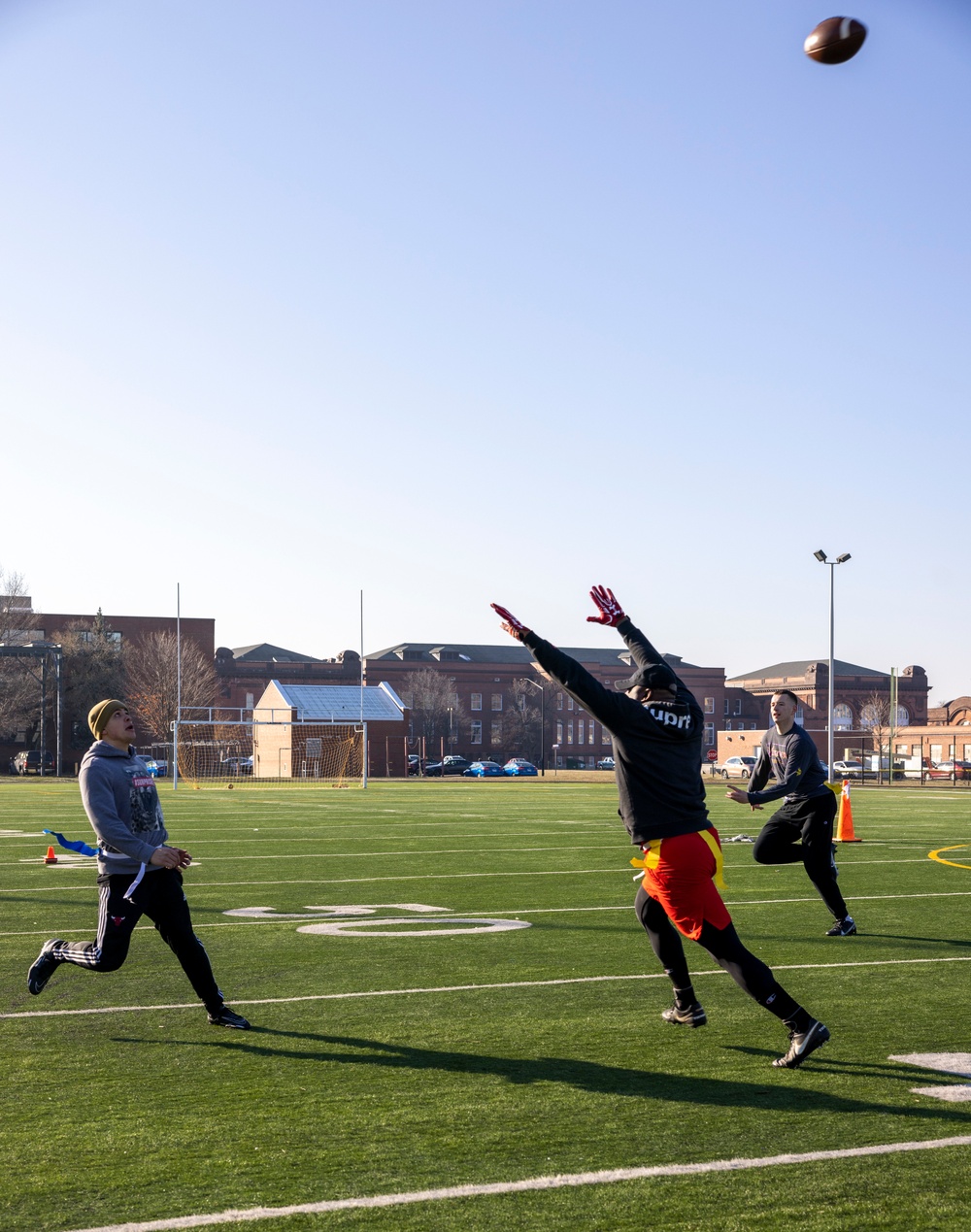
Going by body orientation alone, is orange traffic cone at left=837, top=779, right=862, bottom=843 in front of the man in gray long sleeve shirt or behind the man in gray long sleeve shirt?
behind

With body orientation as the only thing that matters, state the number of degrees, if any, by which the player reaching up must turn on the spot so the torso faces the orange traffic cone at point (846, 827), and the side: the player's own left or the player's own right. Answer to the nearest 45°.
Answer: approximately 45° to the player's own right

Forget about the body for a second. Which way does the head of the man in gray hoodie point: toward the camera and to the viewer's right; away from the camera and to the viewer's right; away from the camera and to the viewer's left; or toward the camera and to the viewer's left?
toward the camera and to the viewer's right

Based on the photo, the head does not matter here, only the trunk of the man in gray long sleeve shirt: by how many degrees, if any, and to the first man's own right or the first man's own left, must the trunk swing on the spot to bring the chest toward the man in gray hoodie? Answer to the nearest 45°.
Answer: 0° — they already face them

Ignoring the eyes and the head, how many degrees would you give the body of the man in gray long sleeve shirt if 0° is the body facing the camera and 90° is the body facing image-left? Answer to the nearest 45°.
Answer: approximately 45°

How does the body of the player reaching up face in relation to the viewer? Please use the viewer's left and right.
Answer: facing away from the viewer and to the left of the viewer

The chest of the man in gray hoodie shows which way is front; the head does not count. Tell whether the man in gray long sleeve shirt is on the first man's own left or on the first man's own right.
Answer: on the first man's own left

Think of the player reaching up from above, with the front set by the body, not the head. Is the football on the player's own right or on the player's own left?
on the player's own right

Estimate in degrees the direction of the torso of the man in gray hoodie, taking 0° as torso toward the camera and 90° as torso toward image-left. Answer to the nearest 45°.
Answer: approximately 315°
